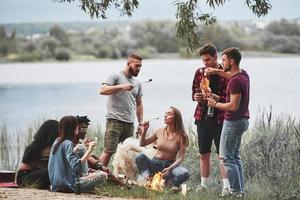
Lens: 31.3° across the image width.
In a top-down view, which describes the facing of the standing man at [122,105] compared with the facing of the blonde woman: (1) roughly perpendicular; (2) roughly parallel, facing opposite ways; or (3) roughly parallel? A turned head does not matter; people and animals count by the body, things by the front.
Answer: roughly perpendicular

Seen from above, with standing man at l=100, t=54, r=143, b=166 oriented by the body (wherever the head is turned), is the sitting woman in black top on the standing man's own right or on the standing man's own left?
on the standing man's own right

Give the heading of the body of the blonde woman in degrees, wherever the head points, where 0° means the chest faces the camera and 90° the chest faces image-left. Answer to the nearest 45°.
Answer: approximately 45°

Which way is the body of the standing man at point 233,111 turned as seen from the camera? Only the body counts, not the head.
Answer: to the viewer's left

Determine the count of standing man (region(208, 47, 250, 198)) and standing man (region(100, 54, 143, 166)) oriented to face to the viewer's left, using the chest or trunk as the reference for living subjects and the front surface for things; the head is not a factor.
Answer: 1

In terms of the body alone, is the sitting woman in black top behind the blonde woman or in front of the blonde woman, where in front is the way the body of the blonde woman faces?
in front

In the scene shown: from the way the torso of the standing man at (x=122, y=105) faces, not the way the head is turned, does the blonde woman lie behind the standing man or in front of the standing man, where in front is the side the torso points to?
in front

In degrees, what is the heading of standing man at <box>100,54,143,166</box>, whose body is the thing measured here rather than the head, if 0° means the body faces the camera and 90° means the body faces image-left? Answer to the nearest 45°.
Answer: approximately 315°

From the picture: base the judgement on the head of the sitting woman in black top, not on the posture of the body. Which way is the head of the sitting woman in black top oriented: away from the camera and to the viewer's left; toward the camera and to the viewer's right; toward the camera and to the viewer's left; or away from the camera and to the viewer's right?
away from the camera and to the viewer's right

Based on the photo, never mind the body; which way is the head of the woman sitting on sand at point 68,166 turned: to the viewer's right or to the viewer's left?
to the viewer's right

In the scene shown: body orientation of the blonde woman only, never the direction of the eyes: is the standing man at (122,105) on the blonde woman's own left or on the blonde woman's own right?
on the blonde woman's own right
